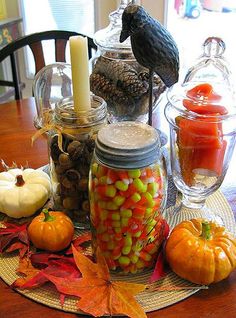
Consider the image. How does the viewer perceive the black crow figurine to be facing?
facing to the left of the viewer
